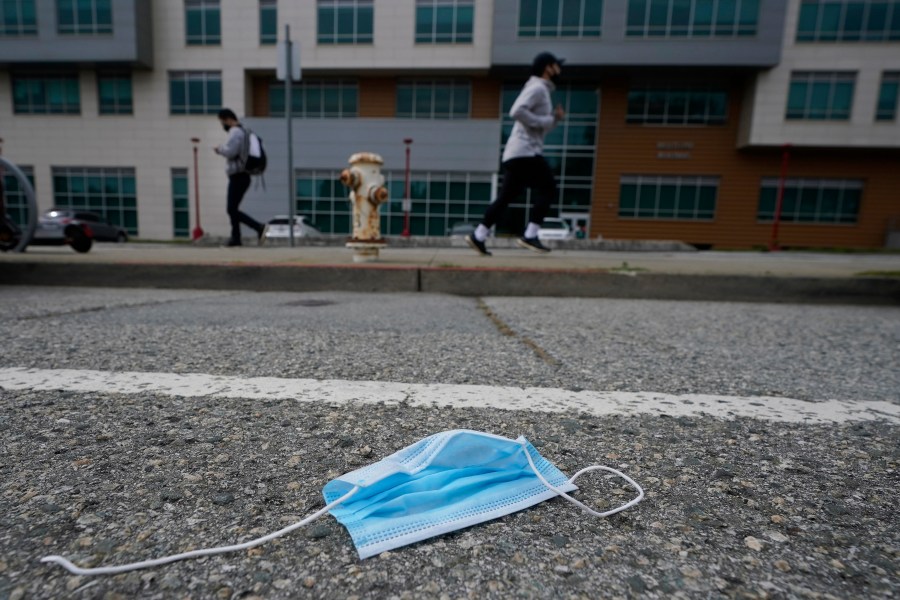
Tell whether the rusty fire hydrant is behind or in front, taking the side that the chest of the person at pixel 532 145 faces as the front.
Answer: behind

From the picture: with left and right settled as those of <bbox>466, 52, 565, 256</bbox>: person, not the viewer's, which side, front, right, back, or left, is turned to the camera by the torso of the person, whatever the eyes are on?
right

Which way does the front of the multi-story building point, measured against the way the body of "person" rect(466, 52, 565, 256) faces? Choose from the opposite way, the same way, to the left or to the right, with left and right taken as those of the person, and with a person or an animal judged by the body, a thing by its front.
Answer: to the right

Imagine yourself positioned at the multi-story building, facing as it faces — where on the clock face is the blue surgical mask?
The blue surgical mask is roughly at 12 o'clock from the multi-story building.

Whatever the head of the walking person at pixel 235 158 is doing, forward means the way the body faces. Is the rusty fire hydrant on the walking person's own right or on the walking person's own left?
on the walking person's own left

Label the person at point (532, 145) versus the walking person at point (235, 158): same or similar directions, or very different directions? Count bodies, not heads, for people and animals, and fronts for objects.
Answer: very different directions

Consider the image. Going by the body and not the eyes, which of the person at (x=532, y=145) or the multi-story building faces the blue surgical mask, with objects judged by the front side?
the multi-story building

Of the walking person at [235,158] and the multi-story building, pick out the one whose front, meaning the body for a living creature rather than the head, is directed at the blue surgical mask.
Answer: the multi-story building

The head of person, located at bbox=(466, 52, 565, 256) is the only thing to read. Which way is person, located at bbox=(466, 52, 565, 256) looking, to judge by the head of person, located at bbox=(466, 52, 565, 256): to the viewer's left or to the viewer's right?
to the viewer's right

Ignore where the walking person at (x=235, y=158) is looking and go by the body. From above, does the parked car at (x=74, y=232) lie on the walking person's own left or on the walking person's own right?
on the walking person's own right

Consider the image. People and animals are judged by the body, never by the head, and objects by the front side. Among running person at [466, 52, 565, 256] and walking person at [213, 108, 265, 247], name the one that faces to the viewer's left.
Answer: walking person at [213, 108, 265, 247]

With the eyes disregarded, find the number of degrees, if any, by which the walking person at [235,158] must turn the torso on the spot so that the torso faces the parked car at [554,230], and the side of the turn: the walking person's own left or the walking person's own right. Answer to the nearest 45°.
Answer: approximately 135° to the walking person's own right

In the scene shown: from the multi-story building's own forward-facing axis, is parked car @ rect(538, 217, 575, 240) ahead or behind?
ahead

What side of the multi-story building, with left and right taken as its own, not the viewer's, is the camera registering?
front

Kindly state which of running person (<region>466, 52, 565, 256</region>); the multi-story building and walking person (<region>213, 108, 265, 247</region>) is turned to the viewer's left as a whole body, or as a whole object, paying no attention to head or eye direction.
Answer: walking person (<region>213, 108, 265, 247</region>)

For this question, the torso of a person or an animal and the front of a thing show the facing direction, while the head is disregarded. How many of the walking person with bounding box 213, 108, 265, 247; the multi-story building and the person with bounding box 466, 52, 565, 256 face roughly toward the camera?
1

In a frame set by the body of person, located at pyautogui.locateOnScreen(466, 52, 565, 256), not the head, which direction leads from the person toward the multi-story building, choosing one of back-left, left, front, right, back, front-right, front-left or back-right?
left

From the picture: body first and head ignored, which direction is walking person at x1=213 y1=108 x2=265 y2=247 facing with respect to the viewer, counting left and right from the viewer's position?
facing to the left of the viewer

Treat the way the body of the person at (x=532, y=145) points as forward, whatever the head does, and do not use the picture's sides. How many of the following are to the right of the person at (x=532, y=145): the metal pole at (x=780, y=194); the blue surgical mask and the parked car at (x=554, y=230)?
1
